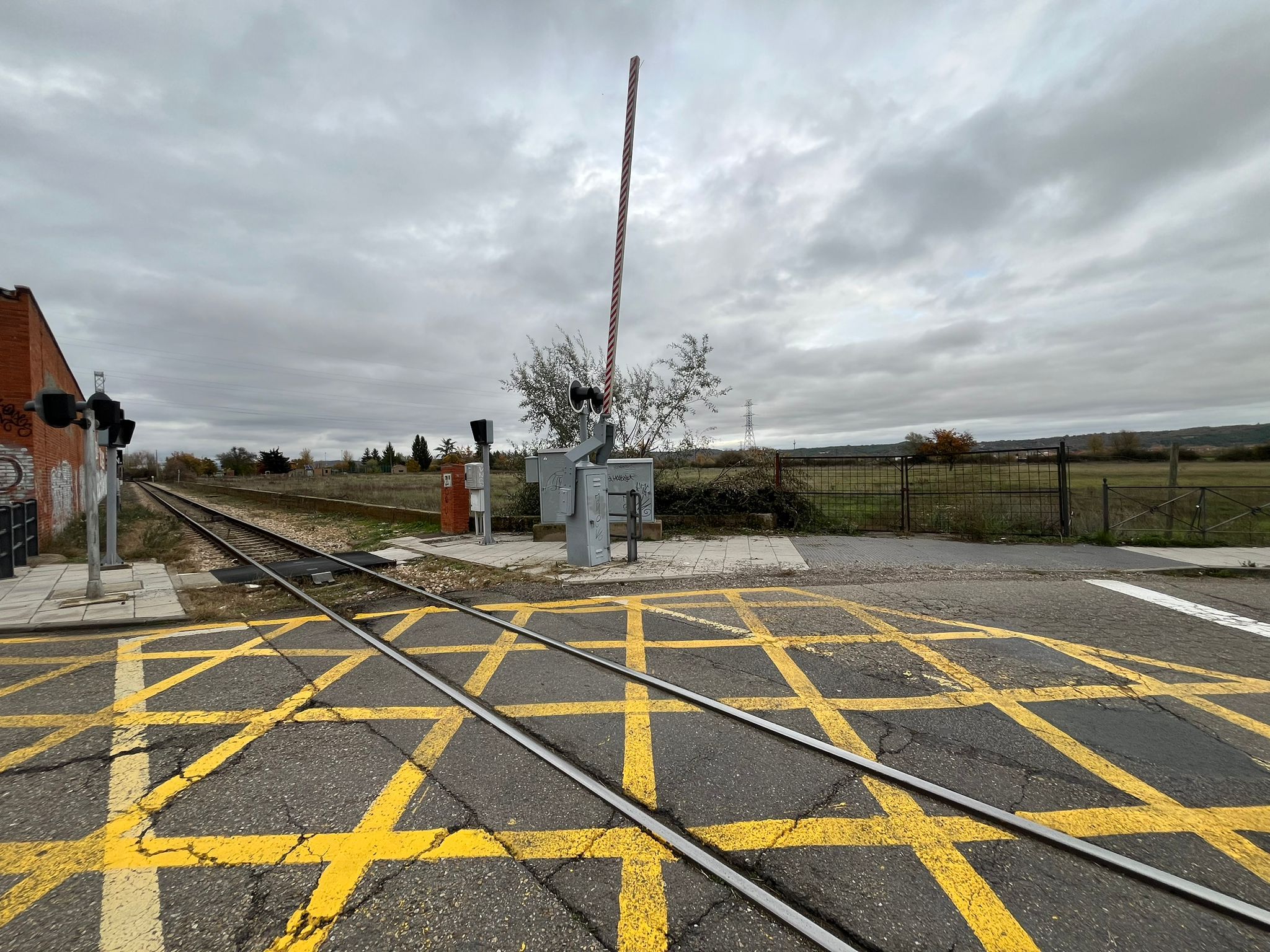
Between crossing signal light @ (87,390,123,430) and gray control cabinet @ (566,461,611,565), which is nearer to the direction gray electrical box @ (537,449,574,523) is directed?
the gray control cabinet

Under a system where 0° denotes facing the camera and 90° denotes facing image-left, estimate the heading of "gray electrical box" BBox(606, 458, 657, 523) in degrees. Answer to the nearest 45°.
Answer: approximately 0°

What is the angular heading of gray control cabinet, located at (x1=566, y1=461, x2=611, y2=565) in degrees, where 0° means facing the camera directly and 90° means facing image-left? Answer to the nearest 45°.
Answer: approximately 315°

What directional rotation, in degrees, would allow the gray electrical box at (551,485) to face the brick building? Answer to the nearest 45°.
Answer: approximately 90° to its right

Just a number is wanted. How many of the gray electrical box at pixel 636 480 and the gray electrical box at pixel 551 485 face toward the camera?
2

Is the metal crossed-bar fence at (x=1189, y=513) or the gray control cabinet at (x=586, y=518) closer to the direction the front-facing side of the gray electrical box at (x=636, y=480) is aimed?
the gray control cabinet

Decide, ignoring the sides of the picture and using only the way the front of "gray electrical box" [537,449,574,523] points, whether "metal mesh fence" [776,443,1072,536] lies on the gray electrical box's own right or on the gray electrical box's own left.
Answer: on the gray electrical box's own left

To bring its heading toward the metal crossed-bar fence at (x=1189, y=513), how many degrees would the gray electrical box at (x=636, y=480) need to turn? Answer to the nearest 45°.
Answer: approximately 90° to its left

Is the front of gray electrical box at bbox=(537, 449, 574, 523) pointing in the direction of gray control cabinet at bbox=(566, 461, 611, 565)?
yes

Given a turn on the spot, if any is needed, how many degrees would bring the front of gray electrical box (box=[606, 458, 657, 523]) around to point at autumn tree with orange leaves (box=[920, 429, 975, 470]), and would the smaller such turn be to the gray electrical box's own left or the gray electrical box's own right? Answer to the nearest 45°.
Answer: approximately 90° to the gray electrical box's own left

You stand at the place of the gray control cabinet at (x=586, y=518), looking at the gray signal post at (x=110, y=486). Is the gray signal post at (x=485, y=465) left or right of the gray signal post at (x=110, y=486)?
right

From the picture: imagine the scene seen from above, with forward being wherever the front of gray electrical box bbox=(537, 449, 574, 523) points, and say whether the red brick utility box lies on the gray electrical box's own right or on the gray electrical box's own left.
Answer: on the gray electrical box's own right

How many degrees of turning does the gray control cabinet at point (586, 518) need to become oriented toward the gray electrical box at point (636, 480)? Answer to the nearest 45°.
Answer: approximately 135° to its left
